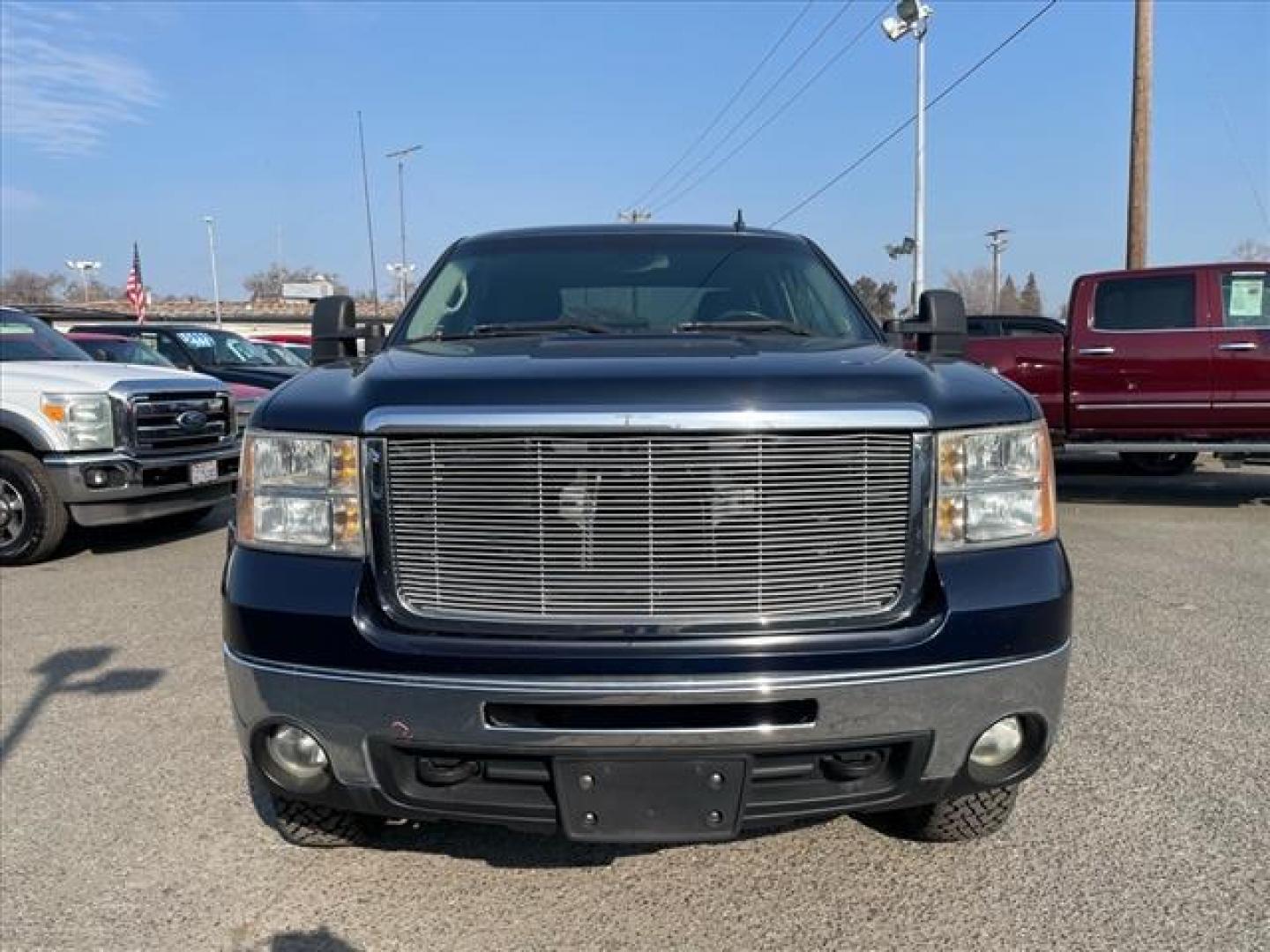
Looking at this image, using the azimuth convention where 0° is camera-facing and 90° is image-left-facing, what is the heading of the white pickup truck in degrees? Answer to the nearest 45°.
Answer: approximately 315°

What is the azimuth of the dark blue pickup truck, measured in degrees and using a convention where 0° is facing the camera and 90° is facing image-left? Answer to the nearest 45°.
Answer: approximately 0°

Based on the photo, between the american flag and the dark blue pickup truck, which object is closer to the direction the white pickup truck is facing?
the dark blue pickup truck

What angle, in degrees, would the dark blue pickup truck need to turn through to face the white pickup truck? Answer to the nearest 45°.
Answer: approximately 135° to its right

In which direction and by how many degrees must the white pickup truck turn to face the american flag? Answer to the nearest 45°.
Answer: approximately 135° to its left

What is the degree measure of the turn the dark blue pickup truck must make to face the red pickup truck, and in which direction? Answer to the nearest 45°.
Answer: approximately 135° to its left

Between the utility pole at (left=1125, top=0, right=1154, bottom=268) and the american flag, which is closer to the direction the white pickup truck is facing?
the utility pole
